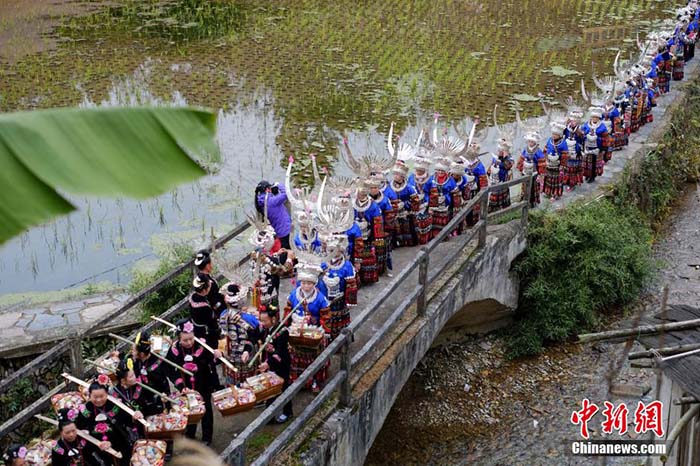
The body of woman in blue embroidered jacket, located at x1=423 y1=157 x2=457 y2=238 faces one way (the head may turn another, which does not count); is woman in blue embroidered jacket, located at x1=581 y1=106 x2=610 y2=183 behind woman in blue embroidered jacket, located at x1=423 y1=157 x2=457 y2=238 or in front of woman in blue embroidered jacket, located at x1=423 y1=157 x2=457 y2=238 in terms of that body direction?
behind

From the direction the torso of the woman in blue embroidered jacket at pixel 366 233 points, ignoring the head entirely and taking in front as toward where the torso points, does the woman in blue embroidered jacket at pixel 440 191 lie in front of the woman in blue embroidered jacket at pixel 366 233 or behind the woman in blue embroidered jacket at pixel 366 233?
behind

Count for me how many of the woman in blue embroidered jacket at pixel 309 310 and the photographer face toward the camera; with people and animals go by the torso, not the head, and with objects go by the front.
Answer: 1

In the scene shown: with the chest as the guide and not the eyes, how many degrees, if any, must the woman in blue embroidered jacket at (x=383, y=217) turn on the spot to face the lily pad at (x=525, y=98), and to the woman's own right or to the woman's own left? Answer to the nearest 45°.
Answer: approximately 135° to the woman's own right

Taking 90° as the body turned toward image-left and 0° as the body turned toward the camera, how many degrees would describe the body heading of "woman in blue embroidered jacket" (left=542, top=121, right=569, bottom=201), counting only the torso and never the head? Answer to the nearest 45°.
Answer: approximately 45°

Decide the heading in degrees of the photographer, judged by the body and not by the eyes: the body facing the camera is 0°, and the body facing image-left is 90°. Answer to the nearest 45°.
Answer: approximately 270°

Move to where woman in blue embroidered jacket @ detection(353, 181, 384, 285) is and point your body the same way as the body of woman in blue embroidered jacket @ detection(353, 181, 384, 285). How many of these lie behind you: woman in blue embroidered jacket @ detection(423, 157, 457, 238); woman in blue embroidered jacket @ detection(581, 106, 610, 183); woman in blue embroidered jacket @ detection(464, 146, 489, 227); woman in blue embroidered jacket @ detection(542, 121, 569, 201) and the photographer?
4

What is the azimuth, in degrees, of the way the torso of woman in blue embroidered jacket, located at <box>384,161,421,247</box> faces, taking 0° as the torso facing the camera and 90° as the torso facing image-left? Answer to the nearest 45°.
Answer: approximately 45°
